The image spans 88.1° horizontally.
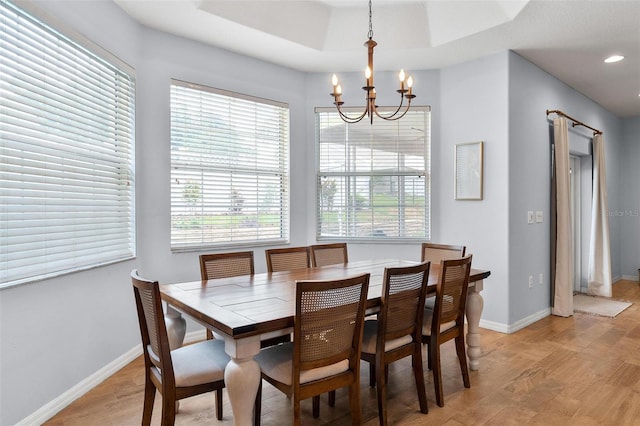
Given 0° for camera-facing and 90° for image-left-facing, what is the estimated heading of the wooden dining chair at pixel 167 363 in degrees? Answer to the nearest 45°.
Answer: approximately 225°

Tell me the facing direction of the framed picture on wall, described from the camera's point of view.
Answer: facing the viewer and to the left of the viewer

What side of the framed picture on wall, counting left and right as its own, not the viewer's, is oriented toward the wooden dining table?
front

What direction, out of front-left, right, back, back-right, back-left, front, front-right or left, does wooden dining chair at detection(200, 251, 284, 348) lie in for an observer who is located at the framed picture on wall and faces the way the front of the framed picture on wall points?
front

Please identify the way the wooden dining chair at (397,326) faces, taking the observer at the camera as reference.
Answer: facing away from the viewer and to the left of the viewer

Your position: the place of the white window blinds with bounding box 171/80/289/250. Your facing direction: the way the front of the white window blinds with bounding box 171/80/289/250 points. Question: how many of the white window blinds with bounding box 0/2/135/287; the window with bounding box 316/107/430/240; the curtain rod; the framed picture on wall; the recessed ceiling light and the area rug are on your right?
1

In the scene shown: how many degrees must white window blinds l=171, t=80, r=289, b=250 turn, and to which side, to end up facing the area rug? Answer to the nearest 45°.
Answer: approximately 45° to its left

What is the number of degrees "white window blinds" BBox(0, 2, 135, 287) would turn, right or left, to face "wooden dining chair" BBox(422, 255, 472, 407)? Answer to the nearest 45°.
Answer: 0° — it already faces it

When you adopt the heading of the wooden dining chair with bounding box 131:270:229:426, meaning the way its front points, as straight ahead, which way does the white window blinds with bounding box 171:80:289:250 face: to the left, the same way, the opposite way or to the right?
to the right

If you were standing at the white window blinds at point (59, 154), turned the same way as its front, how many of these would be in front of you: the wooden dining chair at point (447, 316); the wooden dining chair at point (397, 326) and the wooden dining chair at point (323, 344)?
3

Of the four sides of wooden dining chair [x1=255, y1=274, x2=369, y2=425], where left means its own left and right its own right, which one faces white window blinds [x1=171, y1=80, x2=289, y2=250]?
front

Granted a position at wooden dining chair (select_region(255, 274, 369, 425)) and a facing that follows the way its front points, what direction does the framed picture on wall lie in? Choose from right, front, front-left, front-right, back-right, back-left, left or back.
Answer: right

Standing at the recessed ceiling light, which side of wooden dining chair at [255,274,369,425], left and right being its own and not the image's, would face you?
right

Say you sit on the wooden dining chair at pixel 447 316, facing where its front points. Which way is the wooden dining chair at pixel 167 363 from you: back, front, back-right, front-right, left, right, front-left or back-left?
left

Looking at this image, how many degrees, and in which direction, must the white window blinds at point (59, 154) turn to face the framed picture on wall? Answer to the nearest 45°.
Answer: approximately 45° to its left

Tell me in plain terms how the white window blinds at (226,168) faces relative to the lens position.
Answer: facing the viewer and to the right of the viewer

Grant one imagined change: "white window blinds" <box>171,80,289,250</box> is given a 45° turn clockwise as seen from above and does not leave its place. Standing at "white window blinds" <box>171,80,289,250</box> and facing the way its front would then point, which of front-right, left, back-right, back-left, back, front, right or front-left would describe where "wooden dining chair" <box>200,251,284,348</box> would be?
front

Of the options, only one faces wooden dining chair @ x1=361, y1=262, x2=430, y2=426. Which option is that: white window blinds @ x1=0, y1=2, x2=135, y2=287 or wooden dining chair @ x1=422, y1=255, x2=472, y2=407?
the white window blinds

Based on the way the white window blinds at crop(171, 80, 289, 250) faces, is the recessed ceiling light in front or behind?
in front

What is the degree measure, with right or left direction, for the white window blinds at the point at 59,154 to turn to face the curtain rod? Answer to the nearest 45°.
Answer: approximately 45° to its left

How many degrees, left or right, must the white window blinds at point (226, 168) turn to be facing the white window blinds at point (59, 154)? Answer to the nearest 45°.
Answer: approximately 90° to its right

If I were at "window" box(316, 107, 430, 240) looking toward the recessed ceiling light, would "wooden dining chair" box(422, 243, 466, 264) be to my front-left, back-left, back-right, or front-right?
front-right
